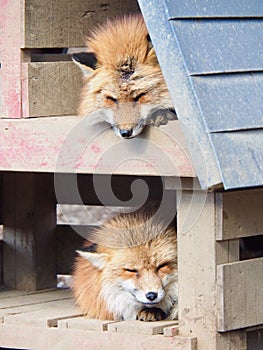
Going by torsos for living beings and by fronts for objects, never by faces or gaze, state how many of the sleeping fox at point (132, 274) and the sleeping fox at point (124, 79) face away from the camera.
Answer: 0

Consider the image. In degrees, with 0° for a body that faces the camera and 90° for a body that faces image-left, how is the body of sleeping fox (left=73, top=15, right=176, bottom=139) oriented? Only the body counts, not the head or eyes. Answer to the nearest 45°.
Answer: approximately 0°

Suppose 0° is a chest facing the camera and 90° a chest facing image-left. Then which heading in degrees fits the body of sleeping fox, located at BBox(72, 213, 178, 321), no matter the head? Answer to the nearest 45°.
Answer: approximately 315°
